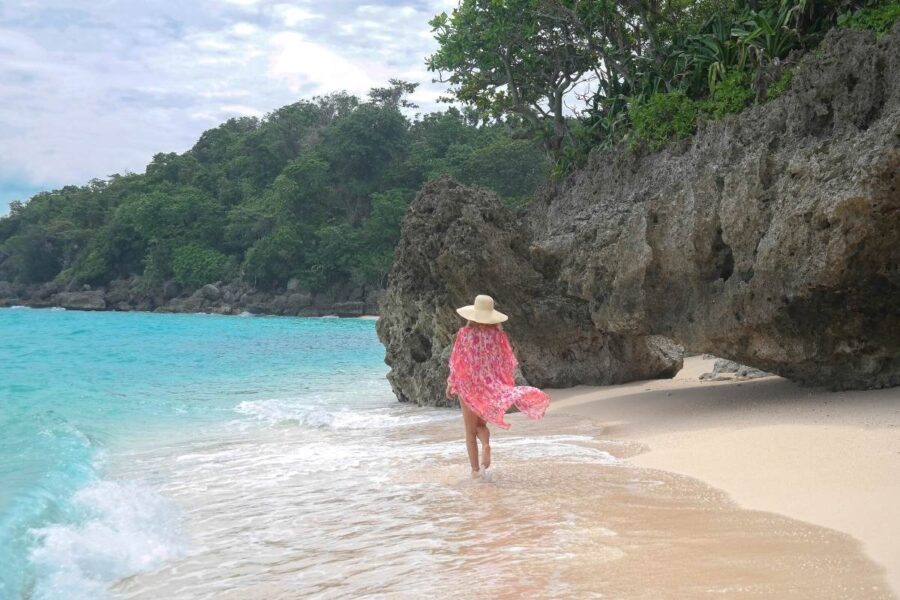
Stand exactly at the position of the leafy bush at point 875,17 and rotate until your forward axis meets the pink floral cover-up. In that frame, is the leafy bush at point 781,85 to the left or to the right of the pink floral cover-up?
right

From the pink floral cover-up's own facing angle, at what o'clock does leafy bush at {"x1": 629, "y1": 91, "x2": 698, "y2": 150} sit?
The leafy bush is roughly at 1 o'clock from the pink floral cover-up.

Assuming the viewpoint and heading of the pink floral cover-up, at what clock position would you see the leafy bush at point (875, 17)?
The leafy bush is roughly at 2 o'clock from the pink floral cover-up.

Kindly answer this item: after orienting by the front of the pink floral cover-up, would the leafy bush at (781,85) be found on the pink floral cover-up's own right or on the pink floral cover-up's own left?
on the pink floral cover-up's own right

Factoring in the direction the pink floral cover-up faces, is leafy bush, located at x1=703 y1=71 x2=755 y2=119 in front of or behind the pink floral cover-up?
in front

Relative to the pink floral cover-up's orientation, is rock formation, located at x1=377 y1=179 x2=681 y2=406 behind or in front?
in front

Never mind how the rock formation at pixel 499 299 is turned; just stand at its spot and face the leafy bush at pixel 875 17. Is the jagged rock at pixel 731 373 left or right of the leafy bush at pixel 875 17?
left

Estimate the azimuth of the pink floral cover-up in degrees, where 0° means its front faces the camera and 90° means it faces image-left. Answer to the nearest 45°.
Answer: approximately 180°

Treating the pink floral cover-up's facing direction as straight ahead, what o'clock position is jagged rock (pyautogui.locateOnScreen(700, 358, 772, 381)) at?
The jagged rock is roughly at 1 o'clock from the pink floral cover-up.
